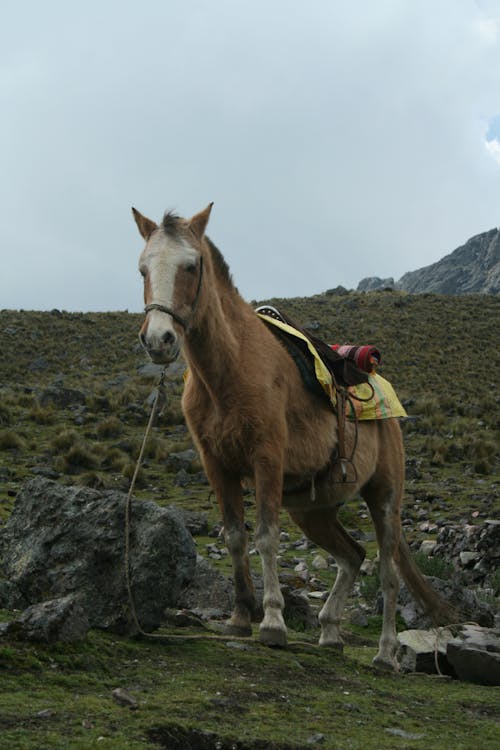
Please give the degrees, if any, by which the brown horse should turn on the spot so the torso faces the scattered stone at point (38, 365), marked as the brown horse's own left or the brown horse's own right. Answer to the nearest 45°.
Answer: approximately 135° to the brown horse's own right

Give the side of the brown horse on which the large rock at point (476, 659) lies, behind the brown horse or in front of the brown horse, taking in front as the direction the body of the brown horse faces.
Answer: behind

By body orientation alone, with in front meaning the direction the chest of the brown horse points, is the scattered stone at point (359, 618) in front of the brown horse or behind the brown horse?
behind

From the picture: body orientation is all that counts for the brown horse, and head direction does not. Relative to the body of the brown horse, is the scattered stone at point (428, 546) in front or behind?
behind

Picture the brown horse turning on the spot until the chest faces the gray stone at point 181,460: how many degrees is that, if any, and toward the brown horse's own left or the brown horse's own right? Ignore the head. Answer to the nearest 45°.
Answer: approximately 135° to the brown horse's own right

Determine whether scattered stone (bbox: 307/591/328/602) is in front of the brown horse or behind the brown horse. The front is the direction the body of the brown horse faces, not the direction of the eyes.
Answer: behind

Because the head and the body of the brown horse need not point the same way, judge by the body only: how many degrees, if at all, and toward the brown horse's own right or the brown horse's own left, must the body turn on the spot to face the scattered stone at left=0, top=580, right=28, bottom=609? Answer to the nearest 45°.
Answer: approximately 45° to the brown horse's own right

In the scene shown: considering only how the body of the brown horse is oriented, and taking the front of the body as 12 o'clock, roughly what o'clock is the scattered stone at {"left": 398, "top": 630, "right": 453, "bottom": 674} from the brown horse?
The scattered stone is roughly at 6 o'clock from the brown horse.

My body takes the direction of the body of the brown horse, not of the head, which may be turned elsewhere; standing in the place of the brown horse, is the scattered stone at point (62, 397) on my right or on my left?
on my right

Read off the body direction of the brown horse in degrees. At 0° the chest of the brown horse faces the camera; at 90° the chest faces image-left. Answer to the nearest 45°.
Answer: approximately 45°
